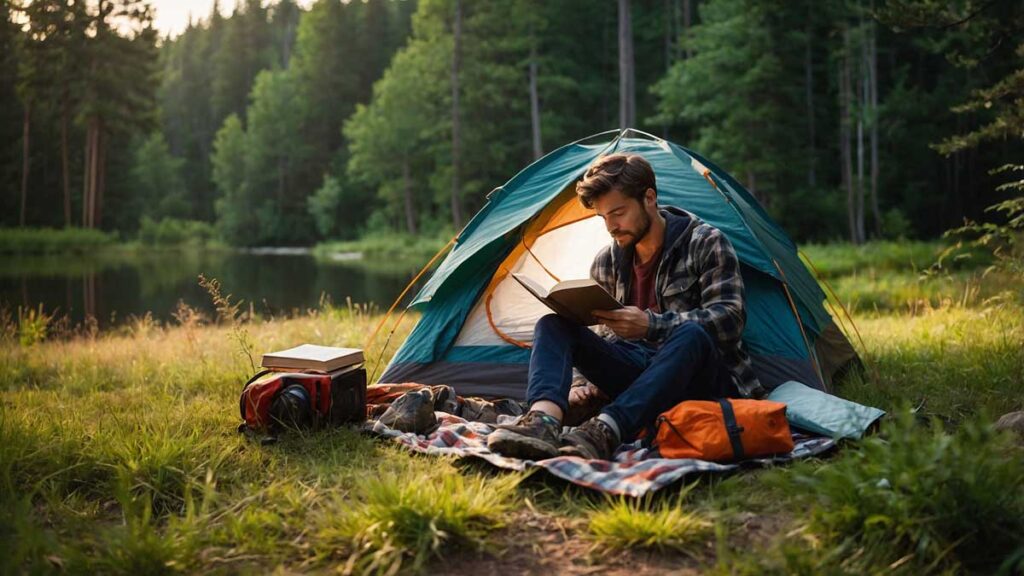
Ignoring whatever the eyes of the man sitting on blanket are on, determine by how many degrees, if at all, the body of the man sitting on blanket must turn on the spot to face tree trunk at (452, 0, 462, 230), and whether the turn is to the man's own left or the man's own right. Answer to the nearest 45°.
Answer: approximately 135° to the man's own right

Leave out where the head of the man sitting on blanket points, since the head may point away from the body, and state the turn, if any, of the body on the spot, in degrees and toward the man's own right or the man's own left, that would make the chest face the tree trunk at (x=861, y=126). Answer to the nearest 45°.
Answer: approximately 135° to the man's own right

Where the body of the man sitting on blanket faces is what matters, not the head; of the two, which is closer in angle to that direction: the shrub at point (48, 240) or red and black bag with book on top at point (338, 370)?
the red and black bag with book on top

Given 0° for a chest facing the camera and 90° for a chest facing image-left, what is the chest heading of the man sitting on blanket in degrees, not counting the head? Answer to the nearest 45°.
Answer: approximately 45°
